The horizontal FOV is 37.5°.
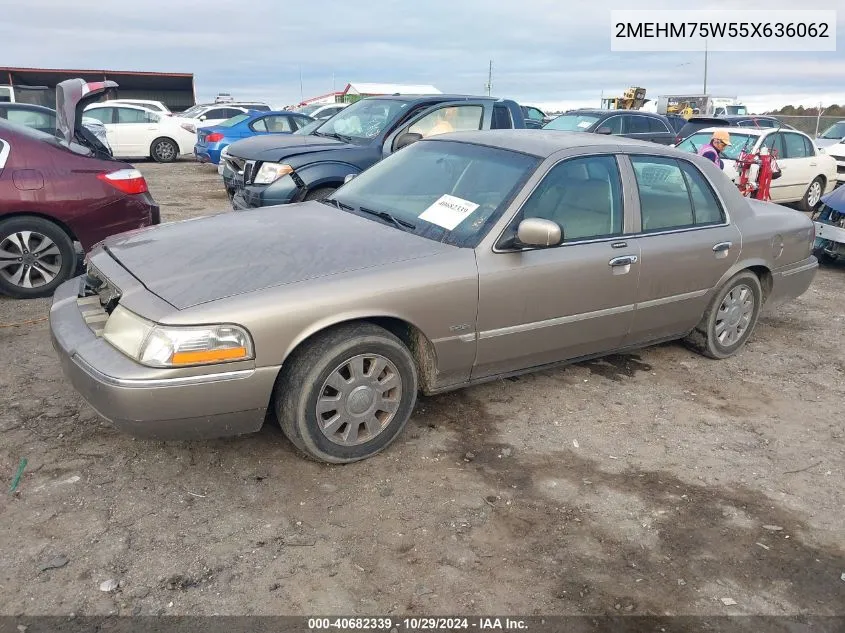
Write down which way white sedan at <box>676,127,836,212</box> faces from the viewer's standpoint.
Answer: facing the viewer and to the left of the viewer

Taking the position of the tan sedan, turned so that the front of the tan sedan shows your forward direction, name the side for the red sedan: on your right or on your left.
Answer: on your right

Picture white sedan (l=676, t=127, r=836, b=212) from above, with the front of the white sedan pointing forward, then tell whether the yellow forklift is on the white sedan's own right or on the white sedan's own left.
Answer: on the white sedan's own right

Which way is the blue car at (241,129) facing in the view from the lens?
facing away from the viewer and to the right of the viewer

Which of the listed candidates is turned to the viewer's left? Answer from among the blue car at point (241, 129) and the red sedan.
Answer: the red sedan

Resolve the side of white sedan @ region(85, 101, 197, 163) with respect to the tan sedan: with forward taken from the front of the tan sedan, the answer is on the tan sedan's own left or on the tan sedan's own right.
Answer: on the tan sedan's own right

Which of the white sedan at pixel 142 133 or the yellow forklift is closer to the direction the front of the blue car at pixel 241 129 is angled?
the yellow forklift

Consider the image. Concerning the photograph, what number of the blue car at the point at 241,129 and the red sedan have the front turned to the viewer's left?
1

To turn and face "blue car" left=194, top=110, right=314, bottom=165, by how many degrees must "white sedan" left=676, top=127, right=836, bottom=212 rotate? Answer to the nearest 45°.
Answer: approximately 45° to its right

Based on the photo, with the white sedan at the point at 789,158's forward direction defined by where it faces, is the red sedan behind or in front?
in front

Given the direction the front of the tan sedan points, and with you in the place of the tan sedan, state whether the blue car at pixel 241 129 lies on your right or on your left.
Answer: on your right

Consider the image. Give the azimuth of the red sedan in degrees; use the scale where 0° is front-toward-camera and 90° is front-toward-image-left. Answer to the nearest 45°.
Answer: approximately 90°

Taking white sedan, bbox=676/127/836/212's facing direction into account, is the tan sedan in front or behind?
in front
